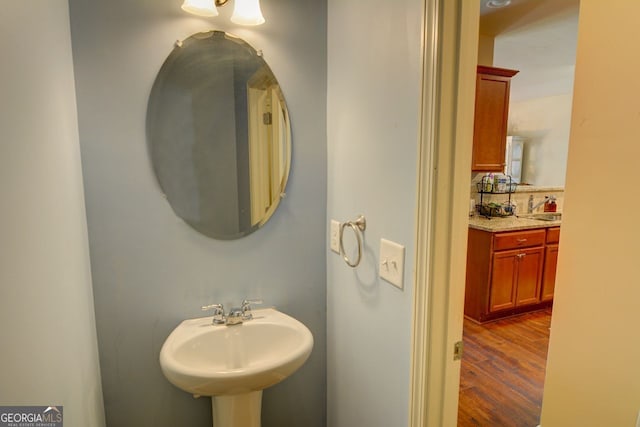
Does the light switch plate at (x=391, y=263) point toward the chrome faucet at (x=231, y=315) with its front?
no

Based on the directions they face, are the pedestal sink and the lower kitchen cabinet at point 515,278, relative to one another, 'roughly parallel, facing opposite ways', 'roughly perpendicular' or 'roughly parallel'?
roughly parallel

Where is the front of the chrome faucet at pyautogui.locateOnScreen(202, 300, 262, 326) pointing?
toward the camera

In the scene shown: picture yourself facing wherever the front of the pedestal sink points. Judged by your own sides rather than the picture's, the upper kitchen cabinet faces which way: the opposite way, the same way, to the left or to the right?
the same way

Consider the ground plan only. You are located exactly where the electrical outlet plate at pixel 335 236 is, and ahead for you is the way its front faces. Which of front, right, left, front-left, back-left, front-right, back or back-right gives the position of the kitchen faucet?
back

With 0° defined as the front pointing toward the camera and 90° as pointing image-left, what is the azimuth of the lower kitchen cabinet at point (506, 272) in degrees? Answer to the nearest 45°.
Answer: approximately 315°

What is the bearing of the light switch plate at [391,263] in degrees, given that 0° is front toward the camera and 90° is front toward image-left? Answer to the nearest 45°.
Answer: approximately 45°

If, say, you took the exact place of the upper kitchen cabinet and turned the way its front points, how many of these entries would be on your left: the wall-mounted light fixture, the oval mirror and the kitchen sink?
1

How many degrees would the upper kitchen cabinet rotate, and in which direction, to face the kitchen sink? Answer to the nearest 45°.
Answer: approximately 90° to its left

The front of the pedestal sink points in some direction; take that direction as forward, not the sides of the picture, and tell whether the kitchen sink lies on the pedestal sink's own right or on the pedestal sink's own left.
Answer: on the pedestal sink's own left

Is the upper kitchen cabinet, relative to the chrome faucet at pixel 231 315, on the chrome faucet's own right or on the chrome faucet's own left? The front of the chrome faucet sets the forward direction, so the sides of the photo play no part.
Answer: on the chrome faucet's own left

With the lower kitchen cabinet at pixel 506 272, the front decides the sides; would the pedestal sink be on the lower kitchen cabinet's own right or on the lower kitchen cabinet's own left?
on the lower kitchen cabinet's own right

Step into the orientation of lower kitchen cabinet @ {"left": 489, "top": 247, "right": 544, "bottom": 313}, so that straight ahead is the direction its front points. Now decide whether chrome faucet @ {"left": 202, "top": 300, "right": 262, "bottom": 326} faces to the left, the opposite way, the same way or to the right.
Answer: the same way

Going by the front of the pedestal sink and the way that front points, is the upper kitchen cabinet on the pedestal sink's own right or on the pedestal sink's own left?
on the pedestal sink's own left

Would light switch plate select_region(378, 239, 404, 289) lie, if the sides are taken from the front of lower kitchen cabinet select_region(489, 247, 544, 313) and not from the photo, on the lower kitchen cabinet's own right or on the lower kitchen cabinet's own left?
on the lower kitchen cabinet's own right
